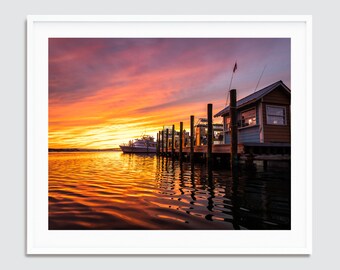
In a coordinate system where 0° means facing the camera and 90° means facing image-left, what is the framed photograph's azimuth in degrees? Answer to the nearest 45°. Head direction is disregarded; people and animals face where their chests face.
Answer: approximately 0°
